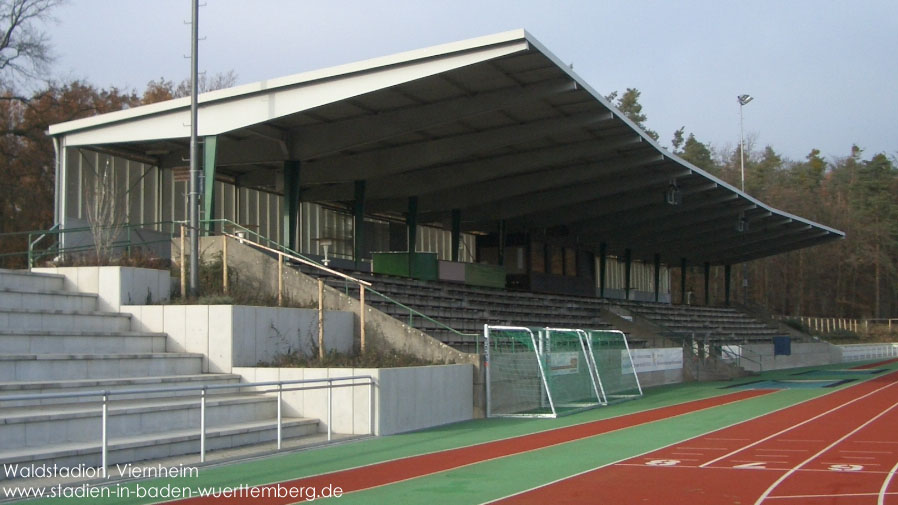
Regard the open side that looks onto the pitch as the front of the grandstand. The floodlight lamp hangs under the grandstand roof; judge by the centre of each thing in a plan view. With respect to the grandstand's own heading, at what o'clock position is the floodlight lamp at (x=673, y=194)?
The floodlight lamp is roughly at 9 o'clock from the grandstand.

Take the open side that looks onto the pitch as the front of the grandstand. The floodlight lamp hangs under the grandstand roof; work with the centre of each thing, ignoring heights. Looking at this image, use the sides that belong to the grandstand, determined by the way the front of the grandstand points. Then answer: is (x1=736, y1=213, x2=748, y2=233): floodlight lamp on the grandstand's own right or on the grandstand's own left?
on the grandstand's own left

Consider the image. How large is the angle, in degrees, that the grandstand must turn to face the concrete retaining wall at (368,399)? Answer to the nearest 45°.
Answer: approximately 45° to its right

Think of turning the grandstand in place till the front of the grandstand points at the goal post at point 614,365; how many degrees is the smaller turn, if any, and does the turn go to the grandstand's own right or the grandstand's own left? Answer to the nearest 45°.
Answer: approximately 45° to the grandstand's own left

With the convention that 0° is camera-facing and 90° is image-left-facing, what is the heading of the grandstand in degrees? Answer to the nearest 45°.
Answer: approximately 315°
